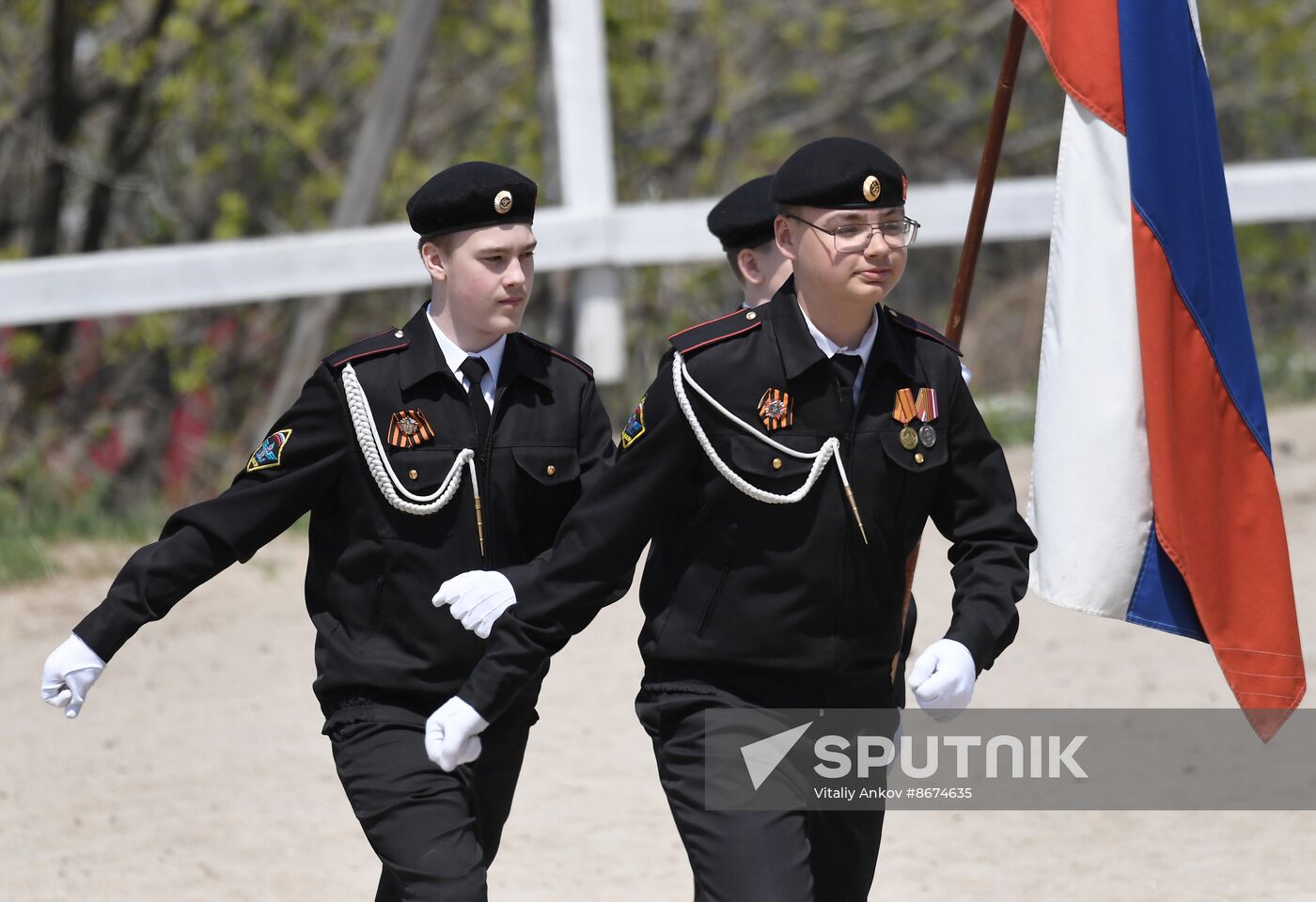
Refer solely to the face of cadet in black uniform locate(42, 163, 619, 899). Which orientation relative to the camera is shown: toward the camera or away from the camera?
toward the camera

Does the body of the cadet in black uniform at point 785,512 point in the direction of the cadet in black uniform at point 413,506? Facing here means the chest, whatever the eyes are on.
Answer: no

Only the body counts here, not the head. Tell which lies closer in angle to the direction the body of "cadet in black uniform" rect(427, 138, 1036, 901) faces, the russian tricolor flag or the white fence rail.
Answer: the russian tricolor flag

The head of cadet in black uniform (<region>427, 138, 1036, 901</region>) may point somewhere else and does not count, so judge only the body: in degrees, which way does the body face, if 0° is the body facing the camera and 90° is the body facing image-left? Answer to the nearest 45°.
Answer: approximately 315°

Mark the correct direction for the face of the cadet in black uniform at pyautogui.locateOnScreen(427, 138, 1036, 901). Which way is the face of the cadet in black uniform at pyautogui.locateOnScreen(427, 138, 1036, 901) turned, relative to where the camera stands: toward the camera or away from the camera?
toward the camera

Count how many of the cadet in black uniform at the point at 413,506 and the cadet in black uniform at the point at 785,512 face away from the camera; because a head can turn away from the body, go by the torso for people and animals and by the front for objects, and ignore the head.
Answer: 0

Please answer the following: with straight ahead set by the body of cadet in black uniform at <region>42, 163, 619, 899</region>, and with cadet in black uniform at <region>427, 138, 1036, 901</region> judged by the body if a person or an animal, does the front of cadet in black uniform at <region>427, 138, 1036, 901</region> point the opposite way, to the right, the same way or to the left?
the same way

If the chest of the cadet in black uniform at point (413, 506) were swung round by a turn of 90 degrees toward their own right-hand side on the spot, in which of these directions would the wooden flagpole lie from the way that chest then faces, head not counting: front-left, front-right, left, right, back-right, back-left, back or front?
back-left

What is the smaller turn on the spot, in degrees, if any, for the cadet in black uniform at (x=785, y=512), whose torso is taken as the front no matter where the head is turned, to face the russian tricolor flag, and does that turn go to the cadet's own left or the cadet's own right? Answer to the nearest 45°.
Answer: approximately 90° to the cadet's own left

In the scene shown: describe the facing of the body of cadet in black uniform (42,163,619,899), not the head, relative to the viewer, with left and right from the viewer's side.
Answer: facing the viewer and to the right of the viewer

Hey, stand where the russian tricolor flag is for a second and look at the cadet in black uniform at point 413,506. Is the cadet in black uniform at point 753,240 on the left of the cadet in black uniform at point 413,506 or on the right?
right

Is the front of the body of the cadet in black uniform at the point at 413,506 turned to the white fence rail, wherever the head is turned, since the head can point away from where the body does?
no

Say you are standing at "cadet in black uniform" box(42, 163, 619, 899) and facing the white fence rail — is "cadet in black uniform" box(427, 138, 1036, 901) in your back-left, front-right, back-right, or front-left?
back-right
